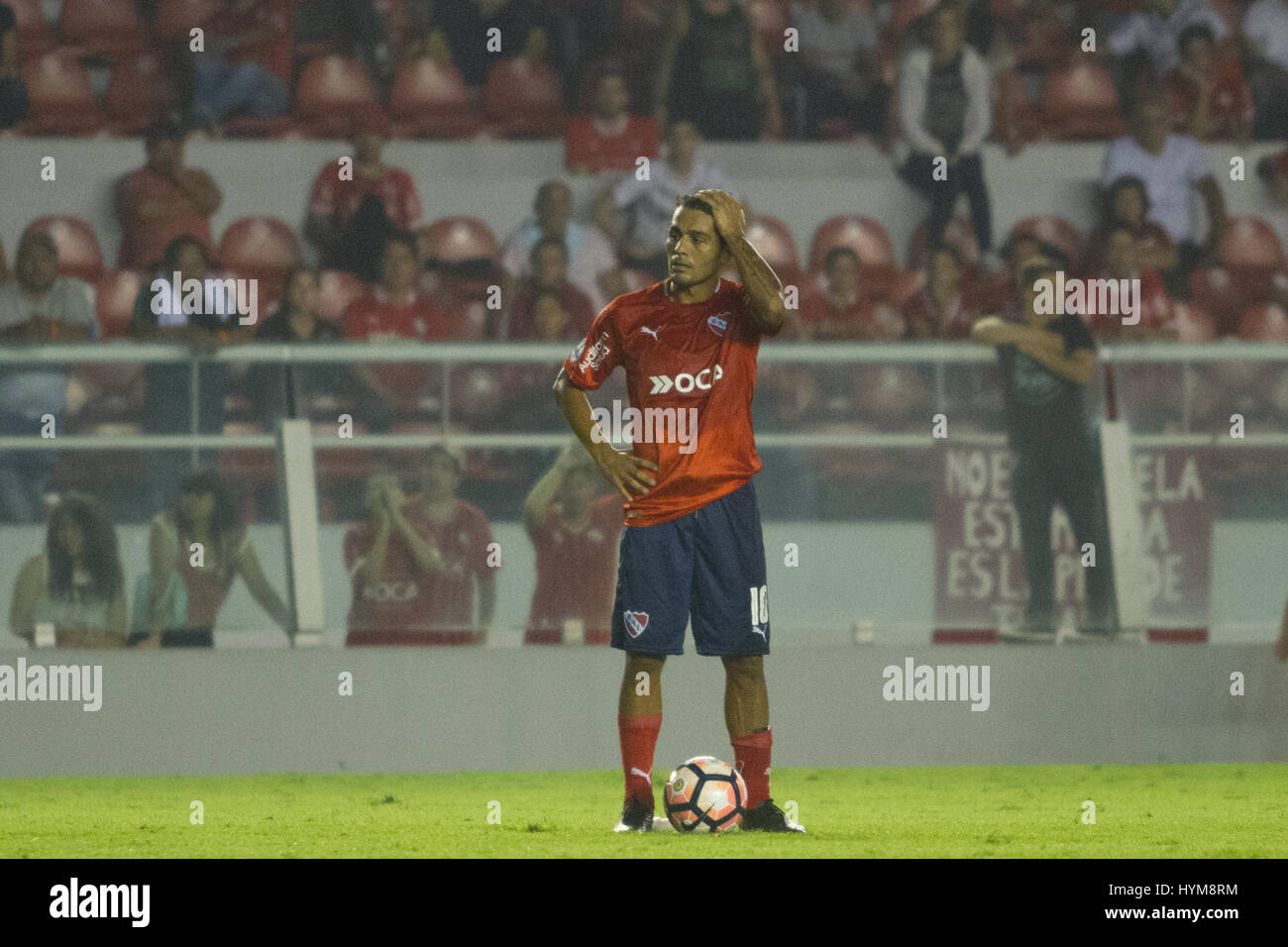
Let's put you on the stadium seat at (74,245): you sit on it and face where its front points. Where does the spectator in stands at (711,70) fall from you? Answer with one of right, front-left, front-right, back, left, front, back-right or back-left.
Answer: left

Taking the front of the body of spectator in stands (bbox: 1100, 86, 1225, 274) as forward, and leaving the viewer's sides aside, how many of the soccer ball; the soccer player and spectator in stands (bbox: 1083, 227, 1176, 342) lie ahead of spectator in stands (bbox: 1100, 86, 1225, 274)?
3

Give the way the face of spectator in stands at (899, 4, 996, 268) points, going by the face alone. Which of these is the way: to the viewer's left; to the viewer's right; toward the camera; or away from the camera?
toward the camera

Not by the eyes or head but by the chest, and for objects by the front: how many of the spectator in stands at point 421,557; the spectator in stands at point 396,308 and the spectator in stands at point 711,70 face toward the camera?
3

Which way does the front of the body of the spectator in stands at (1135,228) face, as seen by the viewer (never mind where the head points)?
toward the camera

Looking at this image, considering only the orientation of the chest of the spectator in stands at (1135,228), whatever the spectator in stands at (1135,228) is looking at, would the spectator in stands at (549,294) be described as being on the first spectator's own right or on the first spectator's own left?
on the first spectator's own right

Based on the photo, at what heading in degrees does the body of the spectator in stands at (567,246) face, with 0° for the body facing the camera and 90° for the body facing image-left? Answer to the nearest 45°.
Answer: approximately 0°

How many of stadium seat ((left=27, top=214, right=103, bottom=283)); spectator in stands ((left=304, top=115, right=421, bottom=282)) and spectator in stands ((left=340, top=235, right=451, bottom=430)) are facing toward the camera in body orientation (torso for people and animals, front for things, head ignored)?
3

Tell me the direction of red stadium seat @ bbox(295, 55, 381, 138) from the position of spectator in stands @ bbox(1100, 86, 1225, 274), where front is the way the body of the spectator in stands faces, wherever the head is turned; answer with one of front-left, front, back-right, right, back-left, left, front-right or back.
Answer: right

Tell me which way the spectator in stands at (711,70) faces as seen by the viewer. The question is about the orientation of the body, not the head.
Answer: toward the camera

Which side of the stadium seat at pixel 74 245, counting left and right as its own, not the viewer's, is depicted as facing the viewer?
front

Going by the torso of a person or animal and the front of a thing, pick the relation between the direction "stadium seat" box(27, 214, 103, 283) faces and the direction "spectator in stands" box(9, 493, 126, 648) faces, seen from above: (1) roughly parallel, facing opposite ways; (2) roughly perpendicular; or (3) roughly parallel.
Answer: roughly parallel

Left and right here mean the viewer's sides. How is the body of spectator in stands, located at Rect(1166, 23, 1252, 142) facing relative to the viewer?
facing the viewer

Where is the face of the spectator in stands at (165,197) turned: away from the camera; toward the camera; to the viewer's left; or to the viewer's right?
toward the camera
